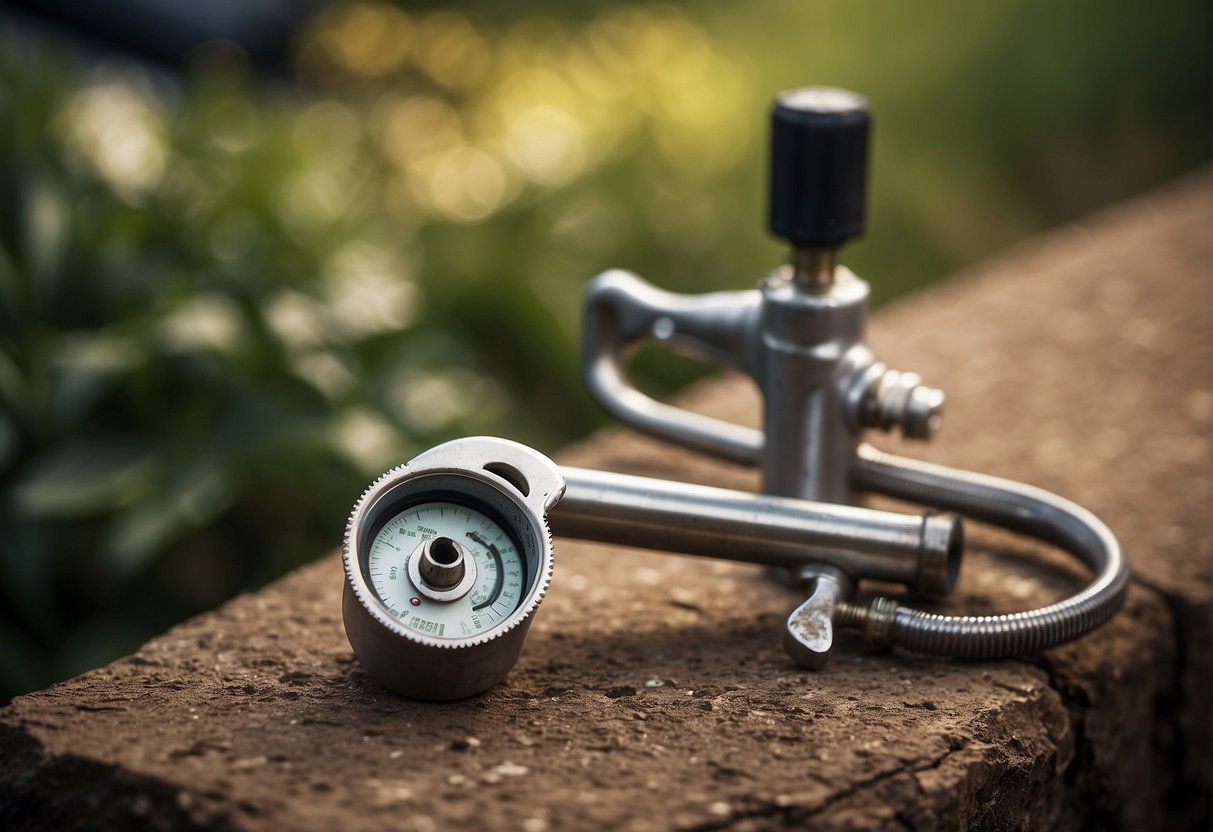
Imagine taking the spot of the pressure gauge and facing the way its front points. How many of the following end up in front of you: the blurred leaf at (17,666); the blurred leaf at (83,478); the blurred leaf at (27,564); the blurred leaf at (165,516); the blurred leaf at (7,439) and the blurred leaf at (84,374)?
0

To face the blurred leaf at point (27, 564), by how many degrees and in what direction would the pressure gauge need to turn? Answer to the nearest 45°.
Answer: approximately 135° to its right

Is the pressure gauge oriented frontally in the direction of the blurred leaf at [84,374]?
no

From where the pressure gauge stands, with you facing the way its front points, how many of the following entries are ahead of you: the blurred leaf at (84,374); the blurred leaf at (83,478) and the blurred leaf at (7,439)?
0

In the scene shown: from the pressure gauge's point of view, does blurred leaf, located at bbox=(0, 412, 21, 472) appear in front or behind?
behind

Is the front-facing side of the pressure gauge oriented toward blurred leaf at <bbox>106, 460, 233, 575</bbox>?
no

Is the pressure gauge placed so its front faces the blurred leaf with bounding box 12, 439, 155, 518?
no

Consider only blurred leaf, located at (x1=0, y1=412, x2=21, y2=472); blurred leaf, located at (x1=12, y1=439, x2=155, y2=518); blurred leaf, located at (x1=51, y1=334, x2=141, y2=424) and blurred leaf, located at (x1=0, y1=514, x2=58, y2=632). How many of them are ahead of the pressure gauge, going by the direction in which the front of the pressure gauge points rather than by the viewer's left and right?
0

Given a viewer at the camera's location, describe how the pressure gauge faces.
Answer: facing the viewer

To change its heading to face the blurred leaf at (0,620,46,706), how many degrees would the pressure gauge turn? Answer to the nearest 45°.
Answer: approximately 135° to its right

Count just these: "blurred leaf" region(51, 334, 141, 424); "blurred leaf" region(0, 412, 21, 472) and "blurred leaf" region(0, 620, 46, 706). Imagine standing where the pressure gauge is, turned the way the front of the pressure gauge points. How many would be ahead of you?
0

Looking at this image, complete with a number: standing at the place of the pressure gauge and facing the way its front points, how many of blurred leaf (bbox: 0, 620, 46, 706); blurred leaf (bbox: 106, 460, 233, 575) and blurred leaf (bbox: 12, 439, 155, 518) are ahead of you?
0
